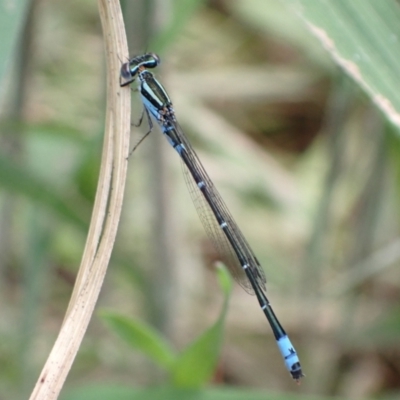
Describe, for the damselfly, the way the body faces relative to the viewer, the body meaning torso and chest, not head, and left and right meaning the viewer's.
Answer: facing away from the viewer and to the left of the viewer
